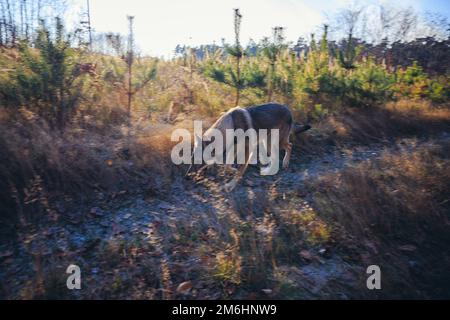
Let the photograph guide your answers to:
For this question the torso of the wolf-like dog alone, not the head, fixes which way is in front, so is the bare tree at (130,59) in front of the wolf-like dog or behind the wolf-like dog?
in front

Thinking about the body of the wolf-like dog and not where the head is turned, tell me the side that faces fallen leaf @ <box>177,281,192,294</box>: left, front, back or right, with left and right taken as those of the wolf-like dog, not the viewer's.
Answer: left

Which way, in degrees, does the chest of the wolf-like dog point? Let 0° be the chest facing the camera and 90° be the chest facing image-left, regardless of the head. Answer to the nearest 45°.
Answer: approximately 90°

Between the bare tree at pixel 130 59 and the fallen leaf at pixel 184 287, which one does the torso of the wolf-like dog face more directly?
the bare tree

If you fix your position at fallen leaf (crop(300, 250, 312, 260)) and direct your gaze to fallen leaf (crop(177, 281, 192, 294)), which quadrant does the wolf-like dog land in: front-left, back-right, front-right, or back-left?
back-right

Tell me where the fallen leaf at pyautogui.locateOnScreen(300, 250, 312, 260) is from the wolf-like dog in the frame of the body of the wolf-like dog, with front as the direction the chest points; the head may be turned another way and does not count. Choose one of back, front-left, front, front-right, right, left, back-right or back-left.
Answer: left

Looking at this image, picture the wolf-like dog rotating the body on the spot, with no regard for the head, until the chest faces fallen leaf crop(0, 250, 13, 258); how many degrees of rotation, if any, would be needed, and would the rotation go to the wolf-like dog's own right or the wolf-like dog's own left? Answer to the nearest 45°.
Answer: approximately 45° to the wolf-like dog's own left

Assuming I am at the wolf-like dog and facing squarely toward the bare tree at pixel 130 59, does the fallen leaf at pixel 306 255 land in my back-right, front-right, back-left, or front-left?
back-left

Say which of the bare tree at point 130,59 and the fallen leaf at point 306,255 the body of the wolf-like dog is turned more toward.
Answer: the bare tree
